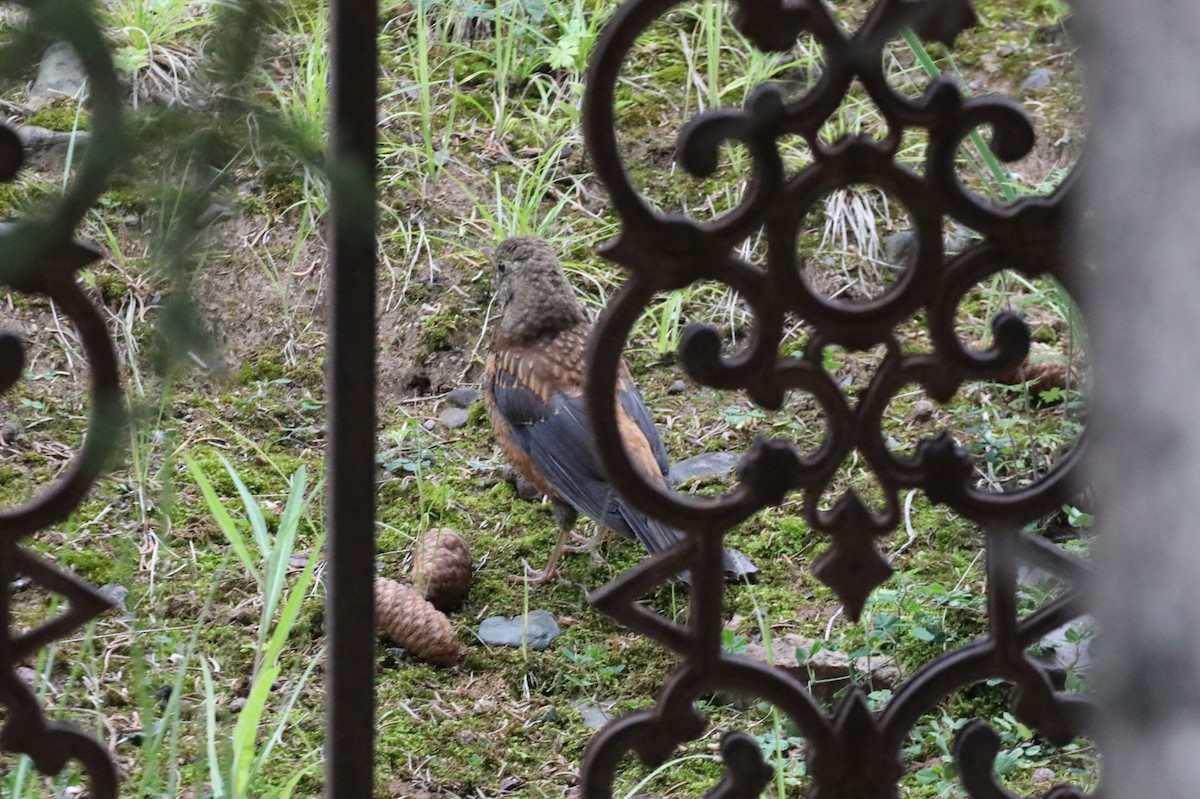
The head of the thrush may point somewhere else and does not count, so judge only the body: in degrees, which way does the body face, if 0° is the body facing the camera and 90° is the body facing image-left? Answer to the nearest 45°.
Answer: approximately 135°

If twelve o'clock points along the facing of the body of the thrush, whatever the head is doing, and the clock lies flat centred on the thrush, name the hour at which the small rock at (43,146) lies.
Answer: The small rock is roughly at 11 o'clock from the thrush.

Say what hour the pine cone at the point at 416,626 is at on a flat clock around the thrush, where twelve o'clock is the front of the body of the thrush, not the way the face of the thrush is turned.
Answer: The pine cone is roughly at 8 o'clock from the thrush.

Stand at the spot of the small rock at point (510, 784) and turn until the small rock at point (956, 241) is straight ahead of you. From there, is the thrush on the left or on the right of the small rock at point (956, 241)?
left

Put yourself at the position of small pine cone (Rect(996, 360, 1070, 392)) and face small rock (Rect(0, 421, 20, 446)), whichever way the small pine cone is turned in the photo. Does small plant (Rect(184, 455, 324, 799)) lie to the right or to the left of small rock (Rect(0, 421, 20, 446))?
left

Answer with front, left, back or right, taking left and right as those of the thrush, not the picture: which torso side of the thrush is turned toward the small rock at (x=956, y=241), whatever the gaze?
right

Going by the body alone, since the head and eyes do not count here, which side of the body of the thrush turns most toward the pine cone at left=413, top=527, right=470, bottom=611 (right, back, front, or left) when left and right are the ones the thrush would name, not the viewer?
left

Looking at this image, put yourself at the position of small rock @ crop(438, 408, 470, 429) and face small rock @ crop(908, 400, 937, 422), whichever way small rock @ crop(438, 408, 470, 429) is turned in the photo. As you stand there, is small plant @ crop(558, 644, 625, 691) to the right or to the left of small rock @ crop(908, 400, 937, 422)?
right

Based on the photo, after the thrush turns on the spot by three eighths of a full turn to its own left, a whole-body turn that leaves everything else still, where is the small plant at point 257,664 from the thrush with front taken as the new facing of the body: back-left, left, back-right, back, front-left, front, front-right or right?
front

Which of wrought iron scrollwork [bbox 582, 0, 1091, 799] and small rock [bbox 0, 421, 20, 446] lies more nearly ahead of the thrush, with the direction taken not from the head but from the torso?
the small rock

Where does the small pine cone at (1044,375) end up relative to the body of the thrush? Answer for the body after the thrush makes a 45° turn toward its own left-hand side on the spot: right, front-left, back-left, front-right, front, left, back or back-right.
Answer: back
